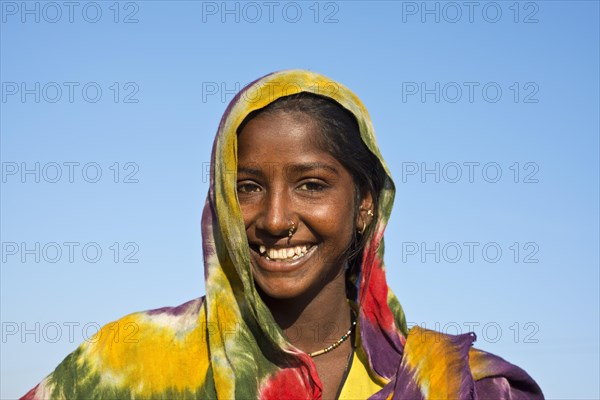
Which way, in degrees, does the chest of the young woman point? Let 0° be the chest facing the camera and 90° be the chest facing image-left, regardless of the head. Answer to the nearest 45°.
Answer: approximately 0°
